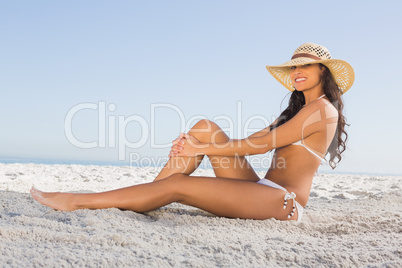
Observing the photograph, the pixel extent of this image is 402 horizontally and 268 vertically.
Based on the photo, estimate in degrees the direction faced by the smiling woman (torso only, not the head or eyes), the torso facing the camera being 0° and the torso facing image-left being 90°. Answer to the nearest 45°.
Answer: approximately 90°
